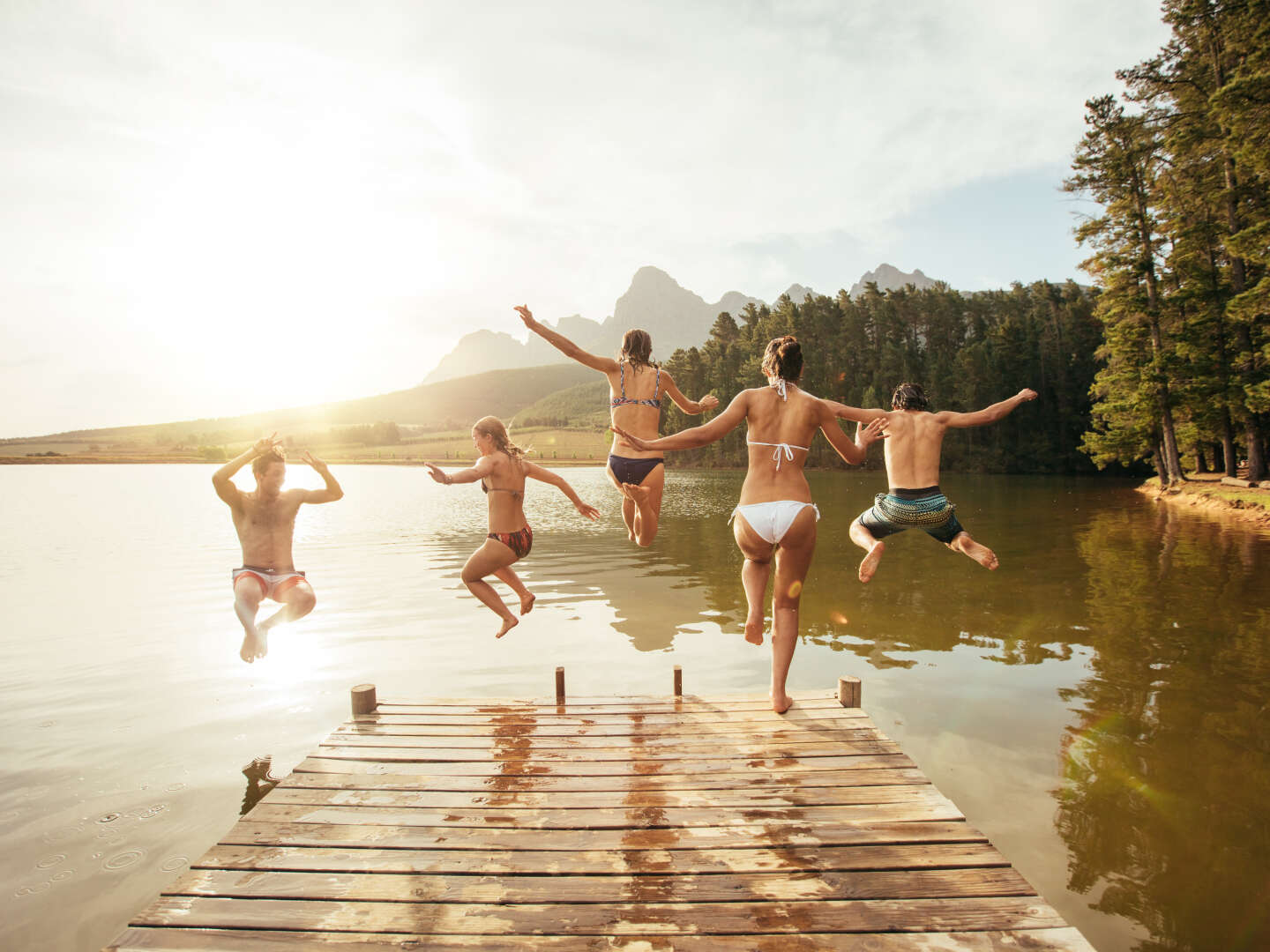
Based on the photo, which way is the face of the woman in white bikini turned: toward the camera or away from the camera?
away from the camera

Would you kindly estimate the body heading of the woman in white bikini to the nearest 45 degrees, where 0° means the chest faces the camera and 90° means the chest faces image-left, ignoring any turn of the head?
approximately 180°

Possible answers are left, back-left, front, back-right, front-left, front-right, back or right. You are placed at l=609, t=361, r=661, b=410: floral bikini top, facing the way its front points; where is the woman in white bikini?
back-right

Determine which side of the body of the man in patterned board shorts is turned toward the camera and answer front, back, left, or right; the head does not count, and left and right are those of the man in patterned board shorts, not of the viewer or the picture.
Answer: back

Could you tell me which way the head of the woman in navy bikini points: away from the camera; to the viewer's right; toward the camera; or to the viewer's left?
away from the camera

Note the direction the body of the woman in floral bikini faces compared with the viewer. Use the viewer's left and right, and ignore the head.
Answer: facing away from the viewer and to the left of the viewer

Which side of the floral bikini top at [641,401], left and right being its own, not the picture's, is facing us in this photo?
back

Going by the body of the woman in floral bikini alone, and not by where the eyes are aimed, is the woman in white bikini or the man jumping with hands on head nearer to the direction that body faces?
the man jumping with hands on head

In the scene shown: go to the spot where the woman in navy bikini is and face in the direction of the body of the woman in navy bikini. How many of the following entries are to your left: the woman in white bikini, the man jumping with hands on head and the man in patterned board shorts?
1

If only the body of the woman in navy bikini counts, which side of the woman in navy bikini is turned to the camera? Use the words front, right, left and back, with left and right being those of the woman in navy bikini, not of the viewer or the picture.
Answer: back

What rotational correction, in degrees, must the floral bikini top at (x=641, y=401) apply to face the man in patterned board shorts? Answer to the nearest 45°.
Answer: approximately 90° to its right

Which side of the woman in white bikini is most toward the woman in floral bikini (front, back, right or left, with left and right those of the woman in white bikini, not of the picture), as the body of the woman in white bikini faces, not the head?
left
